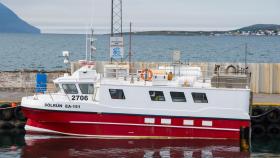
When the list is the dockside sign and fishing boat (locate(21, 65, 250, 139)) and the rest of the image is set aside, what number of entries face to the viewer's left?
1

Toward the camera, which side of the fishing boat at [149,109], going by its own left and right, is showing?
left

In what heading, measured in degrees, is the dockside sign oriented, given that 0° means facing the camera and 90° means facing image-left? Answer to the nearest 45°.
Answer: approximately 0°

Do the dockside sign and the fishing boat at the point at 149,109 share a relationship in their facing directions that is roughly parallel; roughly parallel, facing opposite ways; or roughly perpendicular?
roughly perpendicular

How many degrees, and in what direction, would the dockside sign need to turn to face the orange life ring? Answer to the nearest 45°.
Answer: approximately 45° to its left
